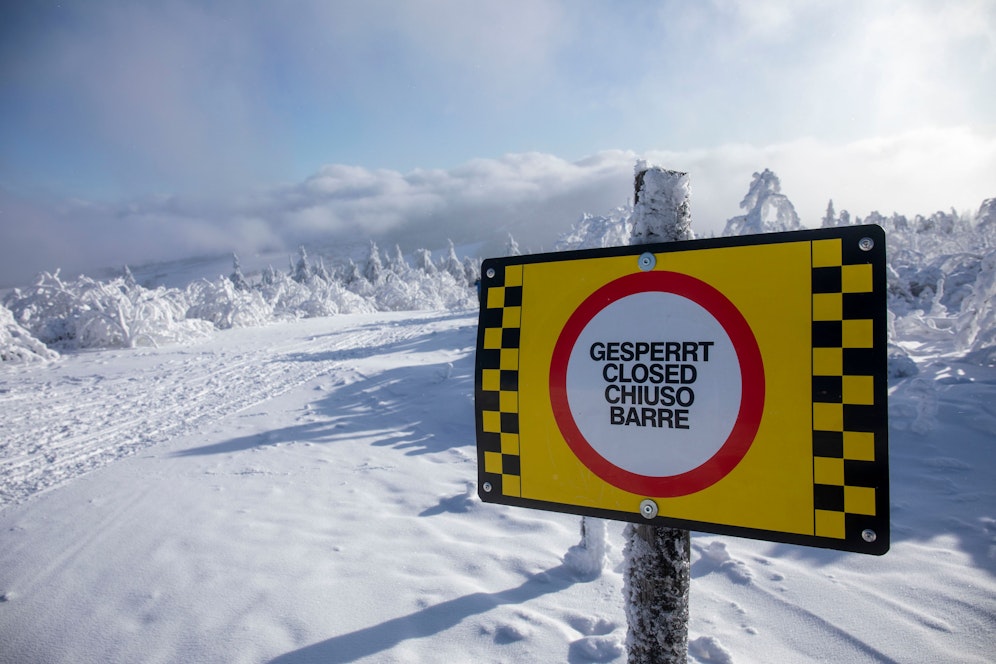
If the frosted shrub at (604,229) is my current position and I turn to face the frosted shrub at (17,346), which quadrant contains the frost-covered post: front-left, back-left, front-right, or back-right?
front-left

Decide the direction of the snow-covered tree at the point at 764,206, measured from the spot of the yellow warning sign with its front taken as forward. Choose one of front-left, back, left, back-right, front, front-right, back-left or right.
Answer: back-right

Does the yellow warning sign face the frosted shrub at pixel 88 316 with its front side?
no

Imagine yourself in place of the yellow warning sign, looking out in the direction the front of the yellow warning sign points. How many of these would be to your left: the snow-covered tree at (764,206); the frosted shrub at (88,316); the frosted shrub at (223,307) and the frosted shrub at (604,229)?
0

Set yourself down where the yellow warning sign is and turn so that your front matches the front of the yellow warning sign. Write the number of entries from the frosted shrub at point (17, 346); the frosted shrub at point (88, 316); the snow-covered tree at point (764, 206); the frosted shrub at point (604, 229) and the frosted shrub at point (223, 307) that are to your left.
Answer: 0

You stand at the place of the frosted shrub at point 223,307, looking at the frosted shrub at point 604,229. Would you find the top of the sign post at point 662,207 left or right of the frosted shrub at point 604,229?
right

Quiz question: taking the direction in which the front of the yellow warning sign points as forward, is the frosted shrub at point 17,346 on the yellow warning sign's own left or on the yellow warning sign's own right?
on the yellow warning sign's own right

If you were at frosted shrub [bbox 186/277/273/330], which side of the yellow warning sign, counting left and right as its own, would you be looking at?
right

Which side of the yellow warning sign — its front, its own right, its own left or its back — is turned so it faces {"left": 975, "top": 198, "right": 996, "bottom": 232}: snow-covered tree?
back

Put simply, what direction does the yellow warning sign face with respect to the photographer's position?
facing the viewer and to the left of the viewer

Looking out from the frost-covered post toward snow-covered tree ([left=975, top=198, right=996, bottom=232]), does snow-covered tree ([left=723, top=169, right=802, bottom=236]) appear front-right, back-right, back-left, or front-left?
front-left

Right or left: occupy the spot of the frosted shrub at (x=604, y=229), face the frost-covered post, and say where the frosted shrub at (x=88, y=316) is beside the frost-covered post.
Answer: right

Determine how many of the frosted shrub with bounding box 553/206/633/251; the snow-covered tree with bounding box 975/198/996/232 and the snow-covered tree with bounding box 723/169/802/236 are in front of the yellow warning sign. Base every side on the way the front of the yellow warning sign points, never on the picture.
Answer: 0

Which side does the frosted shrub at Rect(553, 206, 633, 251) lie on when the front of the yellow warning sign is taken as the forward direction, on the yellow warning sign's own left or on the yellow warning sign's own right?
on the yellow warning sign's own right
